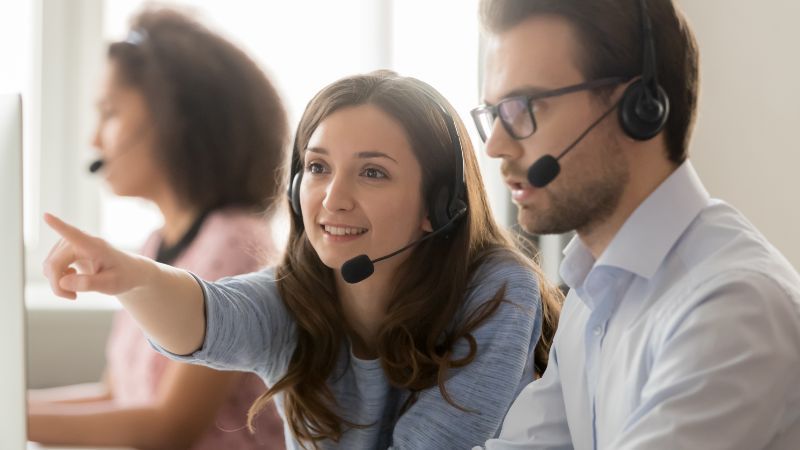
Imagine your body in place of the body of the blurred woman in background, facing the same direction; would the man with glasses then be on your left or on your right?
on your left

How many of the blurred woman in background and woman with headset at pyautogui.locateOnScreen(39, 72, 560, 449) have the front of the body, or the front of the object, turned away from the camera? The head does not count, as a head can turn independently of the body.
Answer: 0

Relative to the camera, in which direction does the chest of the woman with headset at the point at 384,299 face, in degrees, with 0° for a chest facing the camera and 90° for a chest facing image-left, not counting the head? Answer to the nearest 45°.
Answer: approximately 45°

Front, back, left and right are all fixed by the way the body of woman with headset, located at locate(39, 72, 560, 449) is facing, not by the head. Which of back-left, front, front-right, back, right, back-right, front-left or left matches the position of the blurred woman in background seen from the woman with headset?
right

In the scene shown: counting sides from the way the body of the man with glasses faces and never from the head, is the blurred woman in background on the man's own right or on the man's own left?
on the man's own right

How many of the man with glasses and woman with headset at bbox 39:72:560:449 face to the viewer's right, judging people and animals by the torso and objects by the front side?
0

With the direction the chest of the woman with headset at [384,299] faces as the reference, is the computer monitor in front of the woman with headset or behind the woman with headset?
in front

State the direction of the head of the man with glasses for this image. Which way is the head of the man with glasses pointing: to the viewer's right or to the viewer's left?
to the viewer's left

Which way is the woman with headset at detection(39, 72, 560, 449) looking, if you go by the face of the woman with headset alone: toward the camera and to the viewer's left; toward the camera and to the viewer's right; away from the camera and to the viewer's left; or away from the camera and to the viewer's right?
toward the camera and to the viewer's left

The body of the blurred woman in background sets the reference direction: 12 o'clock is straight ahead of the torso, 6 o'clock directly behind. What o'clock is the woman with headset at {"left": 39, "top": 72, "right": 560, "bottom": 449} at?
The woman with headset is roughly at 8 o'clock from the blurred woman in background.

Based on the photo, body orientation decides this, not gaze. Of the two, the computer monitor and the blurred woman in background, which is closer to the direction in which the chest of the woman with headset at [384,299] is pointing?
the computer monitor

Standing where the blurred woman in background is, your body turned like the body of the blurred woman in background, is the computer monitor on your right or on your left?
on your left

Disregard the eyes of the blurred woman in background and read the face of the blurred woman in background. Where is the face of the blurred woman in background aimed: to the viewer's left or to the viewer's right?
to the viewer's left

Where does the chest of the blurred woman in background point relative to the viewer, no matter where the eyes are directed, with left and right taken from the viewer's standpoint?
facing to the left of the viewer
